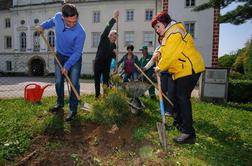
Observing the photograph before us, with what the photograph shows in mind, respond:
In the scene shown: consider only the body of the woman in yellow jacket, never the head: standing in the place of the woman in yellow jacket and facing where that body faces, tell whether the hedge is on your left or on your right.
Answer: on your right

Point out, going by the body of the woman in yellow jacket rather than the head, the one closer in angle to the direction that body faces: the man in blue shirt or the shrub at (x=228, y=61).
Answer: the man in blue shirt

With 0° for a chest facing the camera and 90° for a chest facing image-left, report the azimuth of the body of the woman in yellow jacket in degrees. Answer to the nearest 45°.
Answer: approximately 90°

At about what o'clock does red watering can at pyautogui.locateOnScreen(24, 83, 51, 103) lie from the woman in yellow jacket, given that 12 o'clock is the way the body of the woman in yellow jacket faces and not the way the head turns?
The red watering can is roughly at 1 o'clock from the woman in yellow jacket.

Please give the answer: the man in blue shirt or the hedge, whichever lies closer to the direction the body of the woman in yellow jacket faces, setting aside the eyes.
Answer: the man in blue shirt

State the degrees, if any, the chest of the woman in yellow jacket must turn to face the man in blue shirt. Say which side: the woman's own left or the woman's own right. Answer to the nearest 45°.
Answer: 0° — they already face them

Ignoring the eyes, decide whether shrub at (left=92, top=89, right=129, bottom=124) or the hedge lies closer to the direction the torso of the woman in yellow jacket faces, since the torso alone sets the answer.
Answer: the shrub
